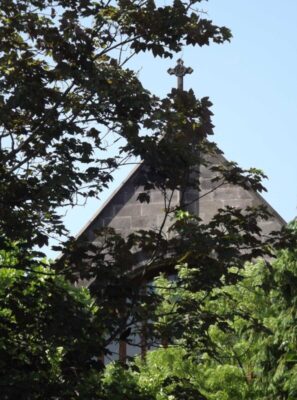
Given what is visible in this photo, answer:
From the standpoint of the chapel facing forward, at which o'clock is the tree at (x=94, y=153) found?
The tree is roughly at 12 o'clock from the chapel.

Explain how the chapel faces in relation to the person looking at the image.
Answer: facing the viewer
